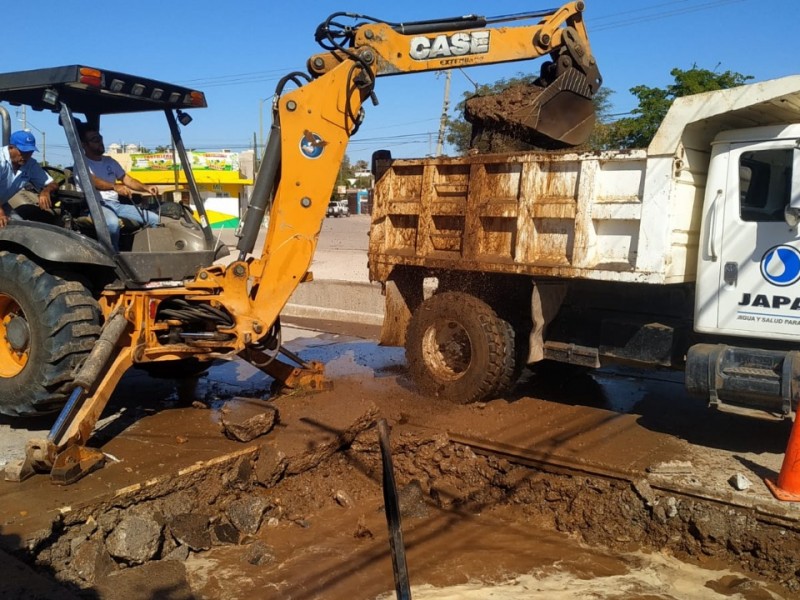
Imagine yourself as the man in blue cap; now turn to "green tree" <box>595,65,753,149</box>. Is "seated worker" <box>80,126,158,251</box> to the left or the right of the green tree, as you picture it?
right

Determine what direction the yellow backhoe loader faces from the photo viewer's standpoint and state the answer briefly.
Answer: facing away from the viewer and to the left of the viewer

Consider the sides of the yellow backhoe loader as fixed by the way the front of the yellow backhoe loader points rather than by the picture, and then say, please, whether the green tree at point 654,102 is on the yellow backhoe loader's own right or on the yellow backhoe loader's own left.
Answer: on the yellow backhoe loader's own right

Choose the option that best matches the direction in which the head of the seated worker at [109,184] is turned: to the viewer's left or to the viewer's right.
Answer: to the viewer's right

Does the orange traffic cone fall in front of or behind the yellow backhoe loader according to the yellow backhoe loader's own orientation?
behind
